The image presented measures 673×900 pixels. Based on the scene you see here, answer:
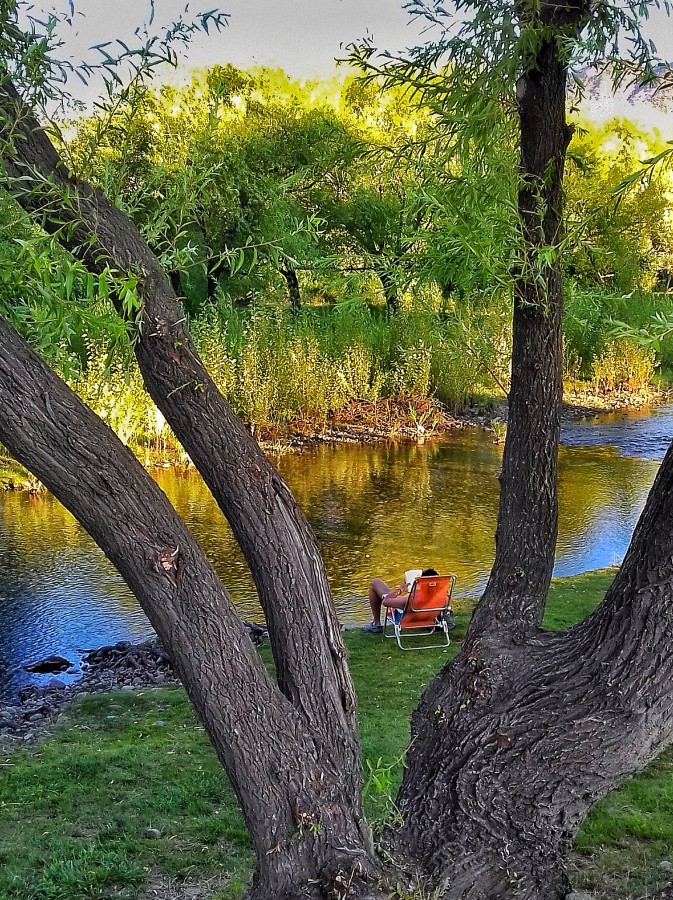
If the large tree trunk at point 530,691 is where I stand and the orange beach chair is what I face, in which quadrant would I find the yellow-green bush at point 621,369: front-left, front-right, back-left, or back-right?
front-right

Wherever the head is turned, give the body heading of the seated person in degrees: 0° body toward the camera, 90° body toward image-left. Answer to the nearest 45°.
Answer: approximately 90°

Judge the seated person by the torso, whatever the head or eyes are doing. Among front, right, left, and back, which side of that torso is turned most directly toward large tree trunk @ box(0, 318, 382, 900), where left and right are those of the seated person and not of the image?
left

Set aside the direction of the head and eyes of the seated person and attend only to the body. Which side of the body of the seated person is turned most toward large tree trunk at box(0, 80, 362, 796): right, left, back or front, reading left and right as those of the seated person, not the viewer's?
left

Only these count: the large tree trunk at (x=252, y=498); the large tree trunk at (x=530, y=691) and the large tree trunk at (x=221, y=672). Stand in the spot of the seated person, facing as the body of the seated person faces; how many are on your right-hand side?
0
